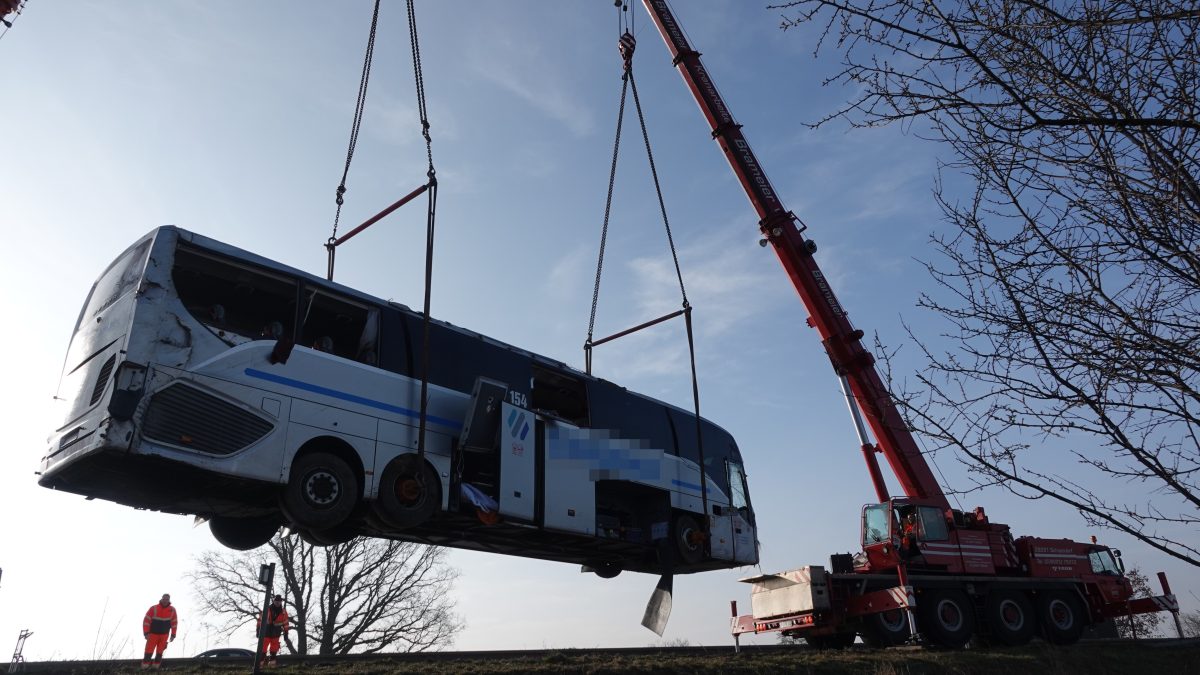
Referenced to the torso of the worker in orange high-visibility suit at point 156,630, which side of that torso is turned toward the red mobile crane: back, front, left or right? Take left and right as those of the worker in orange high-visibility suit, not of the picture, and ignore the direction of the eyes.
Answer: left

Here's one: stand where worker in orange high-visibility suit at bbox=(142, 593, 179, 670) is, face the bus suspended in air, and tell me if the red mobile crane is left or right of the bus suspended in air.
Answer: left

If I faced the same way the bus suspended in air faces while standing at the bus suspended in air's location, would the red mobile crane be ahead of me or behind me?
ahead

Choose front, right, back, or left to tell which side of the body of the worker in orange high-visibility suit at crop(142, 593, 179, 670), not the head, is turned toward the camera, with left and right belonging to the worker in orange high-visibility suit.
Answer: front

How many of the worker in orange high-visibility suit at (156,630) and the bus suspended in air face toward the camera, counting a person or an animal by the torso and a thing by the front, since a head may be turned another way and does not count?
1

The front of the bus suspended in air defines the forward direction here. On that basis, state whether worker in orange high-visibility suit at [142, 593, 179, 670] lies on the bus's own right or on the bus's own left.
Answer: on the bus's own left

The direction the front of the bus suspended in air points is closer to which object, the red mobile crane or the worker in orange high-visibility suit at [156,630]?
the red mobile crane

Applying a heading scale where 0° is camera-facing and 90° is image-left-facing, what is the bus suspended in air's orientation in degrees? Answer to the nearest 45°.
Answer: approximately 225°

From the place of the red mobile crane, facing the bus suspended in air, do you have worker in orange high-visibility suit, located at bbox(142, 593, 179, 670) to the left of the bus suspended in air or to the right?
right

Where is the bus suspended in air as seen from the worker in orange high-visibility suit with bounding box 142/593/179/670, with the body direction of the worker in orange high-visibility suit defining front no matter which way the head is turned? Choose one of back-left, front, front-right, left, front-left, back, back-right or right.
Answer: front

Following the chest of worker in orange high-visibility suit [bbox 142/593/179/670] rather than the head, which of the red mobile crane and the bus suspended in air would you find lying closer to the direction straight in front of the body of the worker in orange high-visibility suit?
the bus suspended in air
